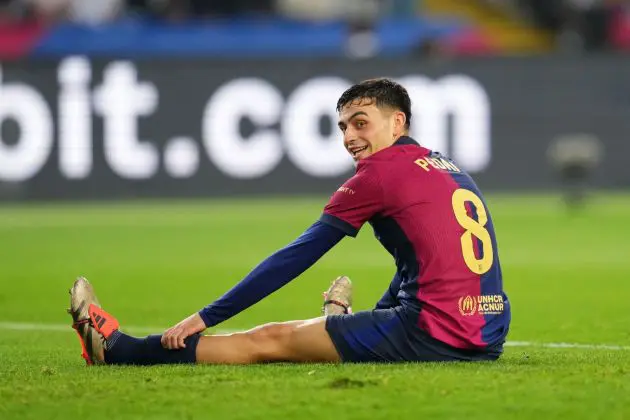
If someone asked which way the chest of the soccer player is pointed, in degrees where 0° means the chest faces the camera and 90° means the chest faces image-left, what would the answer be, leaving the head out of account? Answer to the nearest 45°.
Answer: approximately 135°

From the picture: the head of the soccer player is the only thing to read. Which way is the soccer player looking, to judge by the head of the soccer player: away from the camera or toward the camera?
toward the camera
